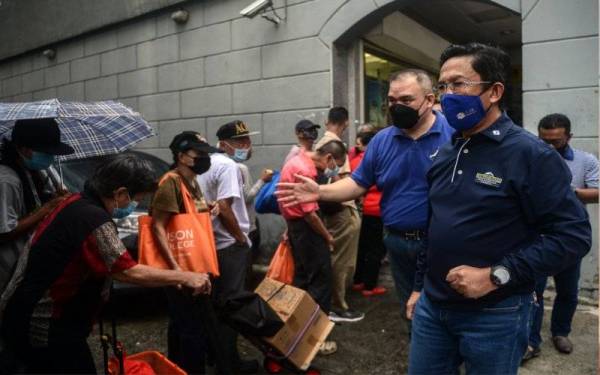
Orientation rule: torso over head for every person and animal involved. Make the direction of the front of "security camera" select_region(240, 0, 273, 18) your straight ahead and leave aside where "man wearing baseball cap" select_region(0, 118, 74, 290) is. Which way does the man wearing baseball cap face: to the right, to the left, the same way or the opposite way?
the opposite way

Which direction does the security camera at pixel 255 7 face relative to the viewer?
to the viewer's left

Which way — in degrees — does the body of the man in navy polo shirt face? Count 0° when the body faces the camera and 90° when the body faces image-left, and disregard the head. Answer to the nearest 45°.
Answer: approximately 45°

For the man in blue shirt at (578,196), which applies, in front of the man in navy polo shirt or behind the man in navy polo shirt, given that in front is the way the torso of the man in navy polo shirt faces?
behind

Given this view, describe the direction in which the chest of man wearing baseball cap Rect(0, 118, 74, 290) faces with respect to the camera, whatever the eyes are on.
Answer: to the viewer's right

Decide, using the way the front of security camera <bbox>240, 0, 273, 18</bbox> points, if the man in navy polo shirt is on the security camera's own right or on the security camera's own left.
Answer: on the security camera's own left

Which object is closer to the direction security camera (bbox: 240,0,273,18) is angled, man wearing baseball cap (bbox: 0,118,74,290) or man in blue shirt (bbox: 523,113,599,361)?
the man wearing baseball cap
